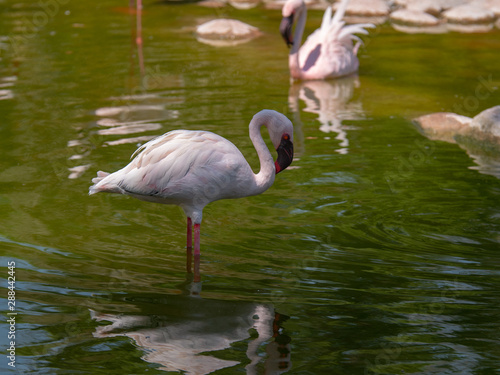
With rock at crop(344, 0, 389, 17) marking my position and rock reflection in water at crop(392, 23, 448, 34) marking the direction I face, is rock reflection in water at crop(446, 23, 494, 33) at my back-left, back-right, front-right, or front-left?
front-left

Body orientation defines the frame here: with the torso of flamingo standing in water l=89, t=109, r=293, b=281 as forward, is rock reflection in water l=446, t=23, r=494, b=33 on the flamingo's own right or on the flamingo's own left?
on the flamingo's own left

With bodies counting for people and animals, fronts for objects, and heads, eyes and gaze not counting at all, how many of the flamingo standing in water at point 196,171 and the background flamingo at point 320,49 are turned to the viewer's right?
1

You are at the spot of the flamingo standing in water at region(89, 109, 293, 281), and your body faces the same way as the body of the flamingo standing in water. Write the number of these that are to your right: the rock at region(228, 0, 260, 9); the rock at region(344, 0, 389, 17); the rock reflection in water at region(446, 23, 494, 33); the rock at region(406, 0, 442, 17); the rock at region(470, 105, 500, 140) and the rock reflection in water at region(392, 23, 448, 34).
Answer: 0

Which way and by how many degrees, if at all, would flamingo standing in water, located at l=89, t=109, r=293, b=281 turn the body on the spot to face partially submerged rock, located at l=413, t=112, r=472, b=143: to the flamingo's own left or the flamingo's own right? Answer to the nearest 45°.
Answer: approximately 45° to the flamingo's own left

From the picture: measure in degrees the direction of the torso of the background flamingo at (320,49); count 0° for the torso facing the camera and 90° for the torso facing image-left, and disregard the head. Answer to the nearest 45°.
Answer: approximately 90°

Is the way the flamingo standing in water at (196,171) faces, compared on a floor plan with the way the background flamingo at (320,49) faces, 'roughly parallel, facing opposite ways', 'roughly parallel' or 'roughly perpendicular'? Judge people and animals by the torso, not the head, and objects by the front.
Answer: roughly parallel, facing opposite ways

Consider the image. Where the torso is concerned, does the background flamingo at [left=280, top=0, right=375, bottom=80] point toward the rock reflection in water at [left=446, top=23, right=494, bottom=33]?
no

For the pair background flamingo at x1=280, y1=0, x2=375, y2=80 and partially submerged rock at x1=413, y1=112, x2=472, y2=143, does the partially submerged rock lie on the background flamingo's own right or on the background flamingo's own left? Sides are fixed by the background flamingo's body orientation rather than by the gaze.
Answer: on the background flamingo's own left

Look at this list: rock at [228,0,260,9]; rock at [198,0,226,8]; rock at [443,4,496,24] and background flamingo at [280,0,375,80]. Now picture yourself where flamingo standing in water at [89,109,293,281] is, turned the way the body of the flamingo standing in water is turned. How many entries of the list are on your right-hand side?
0

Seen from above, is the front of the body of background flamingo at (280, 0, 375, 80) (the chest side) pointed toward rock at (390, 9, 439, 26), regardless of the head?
no

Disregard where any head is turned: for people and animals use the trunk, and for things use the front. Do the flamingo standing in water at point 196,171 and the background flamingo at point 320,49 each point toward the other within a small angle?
no

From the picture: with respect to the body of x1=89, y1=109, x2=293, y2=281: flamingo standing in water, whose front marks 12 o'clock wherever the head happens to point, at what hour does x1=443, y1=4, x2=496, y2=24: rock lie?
The rock is roughly at 10 o'clock from the flamingo standing in water.

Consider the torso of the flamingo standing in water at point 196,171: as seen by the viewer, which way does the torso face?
to the viewer's right

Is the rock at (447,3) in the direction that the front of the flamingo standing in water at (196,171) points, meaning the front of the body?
no
